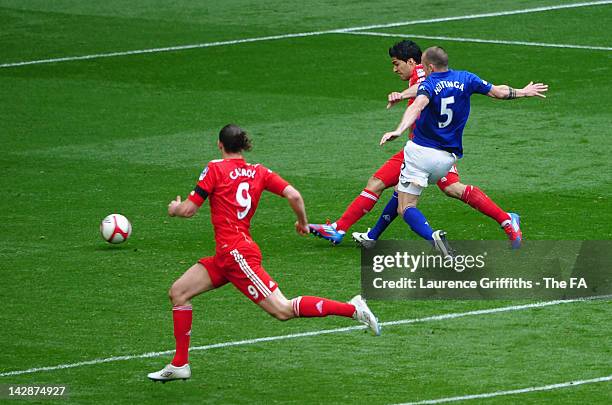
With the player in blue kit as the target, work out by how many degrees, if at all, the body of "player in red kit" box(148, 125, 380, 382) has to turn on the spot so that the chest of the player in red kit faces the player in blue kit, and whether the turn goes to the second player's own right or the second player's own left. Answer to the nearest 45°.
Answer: approximately 90° to the second player's own right

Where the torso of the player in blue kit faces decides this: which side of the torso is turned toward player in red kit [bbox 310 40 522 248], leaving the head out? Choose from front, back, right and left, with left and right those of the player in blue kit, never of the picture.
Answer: front

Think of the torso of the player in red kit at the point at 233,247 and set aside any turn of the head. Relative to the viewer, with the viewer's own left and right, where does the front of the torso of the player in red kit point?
facing away from the viewer and to the left of the viewer

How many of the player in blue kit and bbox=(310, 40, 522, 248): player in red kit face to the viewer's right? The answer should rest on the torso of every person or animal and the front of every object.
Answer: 0

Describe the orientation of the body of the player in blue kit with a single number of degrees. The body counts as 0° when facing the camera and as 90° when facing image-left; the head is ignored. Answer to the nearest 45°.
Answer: approximately 135°

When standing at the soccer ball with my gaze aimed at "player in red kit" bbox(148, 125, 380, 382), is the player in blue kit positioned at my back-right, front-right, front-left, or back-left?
front-left

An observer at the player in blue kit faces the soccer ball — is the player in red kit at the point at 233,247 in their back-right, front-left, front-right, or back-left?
front-left

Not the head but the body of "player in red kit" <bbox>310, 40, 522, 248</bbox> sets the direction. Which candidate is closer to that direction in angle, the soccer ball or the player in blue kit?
the soccer ball

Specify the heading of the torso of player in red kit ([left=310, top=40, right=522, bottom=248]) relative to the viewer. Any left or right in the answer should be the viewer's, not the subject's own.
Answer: facing to the left of the viewer

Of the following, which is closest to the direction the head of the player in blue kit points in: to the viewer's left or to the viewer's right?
to the viewer's left

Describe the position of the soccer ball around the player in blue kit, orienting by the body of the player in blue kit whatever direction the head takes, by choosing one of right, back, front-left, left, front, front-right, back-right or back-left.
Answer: front-left

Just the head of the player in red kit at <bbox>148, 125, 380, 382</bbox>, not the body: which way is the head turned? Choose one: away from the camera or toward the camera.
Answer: away from the camera
